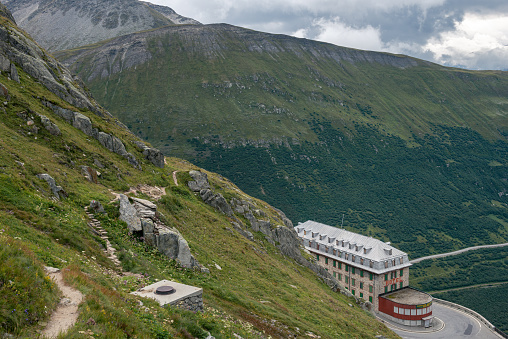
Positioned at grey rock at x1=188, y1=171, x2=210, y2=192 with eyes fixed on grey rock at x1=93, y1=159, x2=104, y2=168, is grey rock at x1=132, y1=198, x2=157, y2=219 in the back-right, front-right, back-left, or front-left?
front-left

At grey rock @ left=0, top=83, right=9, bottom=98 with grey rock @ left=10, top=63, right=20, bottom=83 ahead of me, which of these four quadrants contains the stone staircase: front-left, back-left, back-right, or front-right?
back-right

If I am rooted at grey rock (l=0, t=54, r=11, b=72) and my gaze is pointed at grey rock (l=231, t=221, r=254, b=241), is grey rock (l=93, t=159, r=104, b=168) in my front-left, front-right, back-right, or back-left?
front-right

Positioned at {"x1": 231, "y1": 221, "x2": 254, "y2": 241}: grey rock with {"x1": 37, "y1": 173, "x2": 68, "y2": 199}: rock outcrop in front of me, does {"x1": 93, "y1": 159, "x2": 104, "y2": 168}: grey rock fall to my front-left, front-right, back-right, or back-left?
front-right
